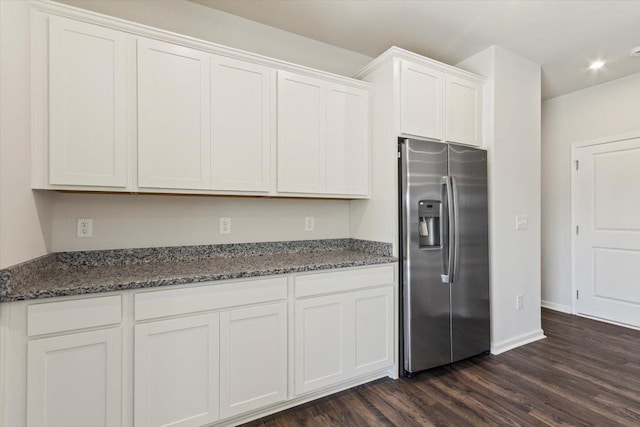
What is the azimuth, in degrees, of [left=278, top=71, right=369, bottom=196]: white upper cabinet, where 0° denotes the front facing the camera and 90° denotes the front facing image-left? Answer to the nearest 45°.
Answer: approximately 315°

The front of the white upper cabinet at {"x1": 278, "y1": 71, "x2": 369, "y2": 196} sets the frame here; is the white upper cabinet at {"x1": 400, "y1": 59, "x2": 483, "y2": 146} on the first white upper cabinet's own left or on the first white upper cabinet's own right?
on the first white upper cabinet's own left

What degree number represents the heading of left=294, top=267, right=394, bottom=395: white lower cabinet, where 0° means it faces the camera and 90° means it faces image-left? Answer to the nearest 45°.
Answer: approximately 315°

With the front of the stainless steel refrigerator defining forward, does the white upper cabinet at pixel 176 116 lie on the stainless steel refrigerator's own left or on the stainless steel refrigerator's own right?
on the stainless steel refrigerator's own right

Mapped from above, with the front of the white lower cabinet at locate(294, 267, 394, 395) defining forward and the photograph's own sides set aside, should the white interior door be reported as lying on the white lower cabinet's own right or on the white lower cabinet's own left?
on the white lower cabinet's own left

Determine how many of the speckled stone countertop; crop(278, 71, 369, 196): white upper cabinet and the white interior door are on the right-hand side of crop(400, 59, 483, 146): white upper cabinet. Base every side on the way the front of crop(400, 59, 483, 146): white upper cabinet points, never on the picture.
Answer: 2

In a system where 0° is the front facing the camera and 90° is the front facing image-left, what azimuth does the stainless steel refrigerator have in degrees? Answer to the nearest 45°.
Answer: approximately 315°

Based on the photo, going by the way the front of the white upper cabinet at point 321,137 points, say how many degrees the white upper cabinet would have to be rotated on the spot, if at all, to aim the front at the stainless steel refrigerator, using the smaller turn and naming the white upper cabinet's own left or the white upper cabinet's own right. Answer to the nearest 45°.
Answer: approximately 45° to the white upper cabinet's own left

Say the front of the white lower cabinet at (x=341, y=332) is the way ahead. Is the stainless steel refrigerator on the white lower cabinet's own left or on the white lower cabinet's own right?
on the white lower cabinet's own left
